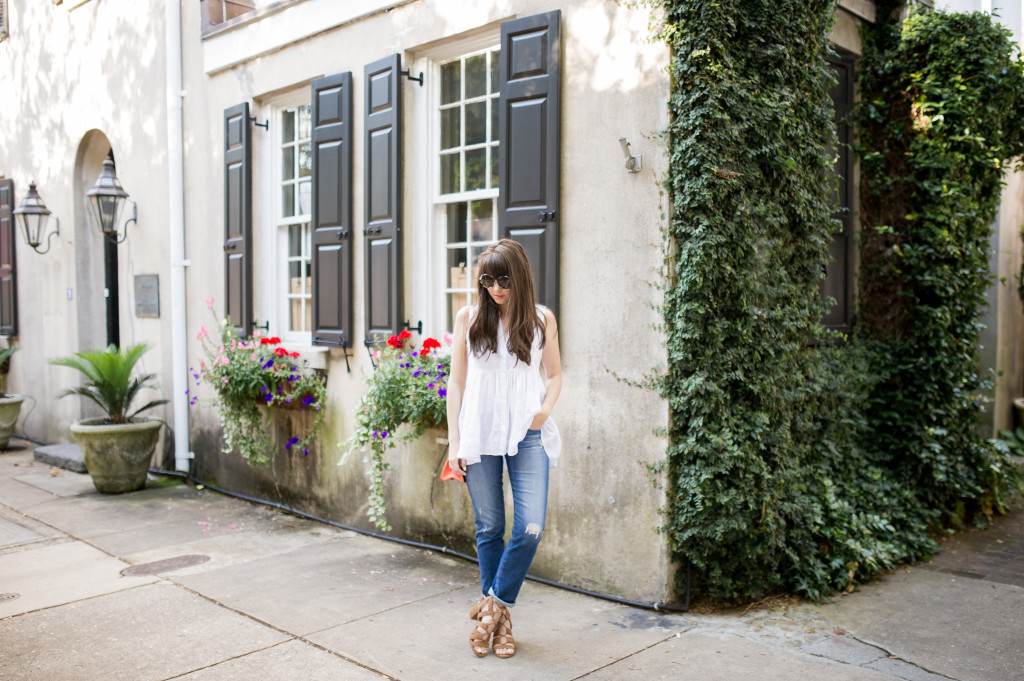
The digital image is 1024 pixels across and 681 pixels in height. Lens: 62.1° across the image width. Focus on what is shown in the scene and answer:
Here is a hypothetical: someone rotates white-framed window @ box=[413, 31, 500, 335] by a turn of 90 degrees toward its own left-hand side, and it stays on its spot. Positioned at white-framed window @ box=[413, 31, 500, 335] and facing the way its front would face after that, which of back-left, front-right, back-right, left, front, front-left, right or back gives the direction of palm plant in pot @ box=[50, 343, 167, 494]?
back

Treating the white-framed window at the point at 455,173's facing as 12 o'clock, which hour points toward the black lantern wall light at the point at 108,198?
The black lantern wall light is roughly at 3 o'clock from the white-framed window.

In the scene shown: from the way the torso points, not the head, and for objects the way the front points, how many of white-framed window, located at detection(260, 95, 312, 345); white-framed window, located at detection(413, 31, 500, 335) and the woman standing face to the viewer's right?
0

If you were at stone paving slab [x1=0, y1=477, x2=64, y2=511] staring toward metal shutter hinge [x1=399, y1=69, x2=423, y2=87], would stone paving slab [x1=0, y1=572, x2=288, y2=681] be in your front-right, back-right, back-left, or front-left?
front-right

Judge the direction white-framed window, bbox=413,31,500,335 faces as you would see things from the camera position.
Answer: facing the viewer and to the left of the viewer

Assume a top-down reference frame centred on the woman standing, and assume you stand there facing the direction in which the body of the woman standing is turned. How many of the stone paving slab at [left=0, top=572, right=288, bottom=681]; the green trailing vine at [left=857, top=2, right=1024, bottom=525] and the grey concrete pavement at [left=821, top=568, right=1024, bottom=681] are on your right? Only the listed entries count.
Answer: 1

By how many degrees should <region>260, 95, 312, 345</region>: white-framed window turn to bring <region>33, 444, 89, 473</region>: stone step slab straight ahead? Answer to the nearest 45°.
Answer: approximately 90° to its right

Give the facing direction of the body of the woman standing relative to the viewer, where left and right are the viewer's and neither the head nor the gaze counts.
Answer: facing the viewer

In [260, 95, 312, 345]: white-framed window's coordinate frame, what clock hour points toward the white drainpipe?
The white drainpipe is roughly at 3 o'clock from the white-framed window.

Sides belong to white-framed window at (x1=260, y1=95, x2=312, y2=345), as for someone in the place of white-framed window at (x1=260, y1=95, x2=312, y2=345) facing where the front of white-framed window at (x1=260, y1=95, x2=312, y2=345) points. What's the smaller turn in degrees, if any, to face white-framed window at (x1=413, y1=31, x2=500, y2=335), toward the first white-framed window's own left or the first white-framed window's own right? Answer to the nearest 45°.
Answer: approximately 90° to the first white-framed window's own left

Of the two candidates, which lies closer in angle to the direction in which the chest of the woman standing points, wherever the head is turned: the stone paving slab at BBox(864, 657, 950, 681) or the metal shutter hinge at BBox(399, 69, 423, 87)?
the stone paving slab

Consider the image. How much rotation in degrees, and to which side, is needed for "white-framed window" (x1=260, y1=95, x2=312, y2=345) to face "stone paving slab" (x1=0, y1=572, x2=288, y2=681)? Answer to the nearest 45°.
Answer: approximately 45° to its left

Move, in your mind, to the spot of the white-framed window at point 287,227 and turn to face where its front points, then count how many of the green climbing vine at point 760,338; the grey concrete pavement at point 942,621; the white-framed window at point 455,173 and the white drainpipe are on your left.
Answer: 3
